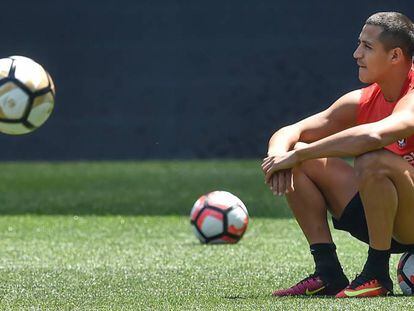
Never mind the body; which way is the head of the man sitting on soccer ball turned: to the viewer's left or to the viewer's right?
to the viewer's left

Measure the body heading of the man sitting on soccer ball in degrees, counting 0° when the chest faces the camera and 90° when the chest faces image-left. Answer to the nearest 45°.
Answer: approximately 45°
